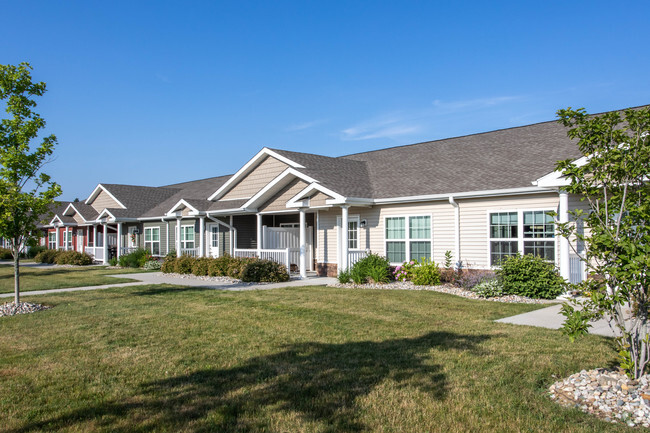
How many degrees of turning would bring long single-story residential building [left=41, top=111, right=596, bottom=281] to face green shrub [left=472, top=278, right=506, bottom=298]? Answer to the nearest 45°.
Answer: approximately 45° to its left

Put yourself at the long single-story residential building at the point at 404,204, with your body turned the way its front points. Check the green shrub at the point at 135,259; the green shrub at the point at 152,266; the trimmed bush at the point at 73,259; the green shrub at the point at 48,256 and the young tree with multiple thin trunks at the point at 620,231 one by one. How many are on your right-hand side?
4

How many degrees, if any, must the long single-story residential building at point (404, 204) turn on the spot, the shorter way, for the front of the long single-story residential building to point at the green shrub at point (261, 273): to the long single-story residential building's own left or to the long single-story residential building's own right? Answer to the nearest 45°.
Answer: approximately 45° to the long single-story residential building's own right

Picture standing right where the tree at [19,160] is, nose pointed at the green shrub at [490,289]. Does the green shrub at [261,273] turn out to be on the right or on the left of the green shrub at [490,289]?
left

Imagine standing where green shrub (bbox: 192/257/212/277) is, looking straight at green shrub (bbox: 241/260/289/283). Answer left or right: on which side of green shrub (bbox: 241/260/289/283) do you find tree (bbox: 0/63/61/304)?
right

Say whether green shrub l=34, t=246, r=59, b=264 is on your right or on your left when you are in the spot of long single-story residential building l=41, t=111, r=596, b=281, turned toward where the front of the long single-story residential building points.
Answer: on your right

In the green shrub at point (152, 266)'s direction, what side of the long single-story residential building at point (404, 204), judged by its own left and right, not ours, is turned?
right

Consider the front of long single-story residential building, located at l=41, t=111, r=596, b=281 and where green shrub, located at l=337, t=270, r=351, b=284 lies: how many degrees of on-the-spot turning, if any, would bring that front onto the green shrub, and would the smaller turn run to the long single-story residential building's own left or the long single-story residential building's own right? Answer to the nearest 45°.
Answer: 0° — it already faces it

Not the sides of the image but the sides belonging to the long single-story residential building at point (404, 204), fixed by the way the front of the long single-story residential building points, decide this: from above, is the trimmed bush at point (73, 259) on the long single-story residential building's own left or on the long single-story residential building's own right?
on the long single-story residential building's own right

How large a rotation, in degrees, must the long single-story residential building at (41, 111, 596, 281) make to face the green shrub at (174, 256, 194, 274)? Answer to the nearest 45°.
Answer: approximately 90° to its right

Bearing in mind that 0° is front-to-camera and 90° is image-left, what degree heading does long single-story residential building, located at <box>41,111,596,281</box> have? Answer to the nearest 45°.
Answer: approximately 45°
